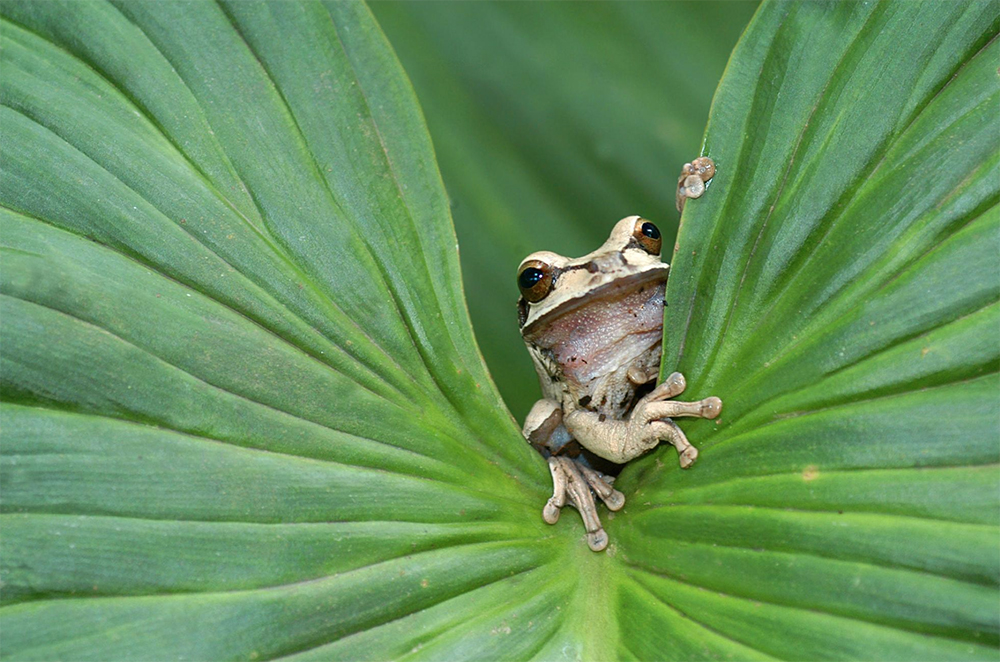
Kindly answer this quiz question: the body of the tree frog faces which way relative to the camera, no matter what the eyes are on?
toward the camera
